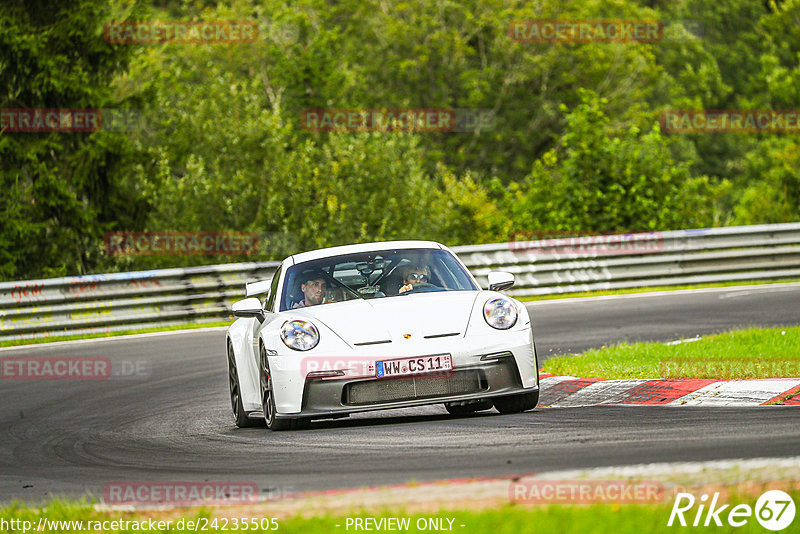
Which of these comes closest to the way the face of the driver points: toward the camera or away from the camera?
toward the camera

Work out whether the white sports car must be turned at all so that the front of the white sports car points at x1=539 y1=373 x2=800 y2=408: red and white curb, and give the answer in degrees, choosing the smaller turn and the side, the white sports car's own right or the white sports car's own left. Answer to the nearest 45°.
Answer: approximately 90° to the white sports car's own left

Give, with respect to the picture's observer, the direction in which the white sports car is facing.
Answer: facing the viewer

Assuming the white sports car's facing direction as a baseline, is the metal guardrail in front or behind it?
behind
